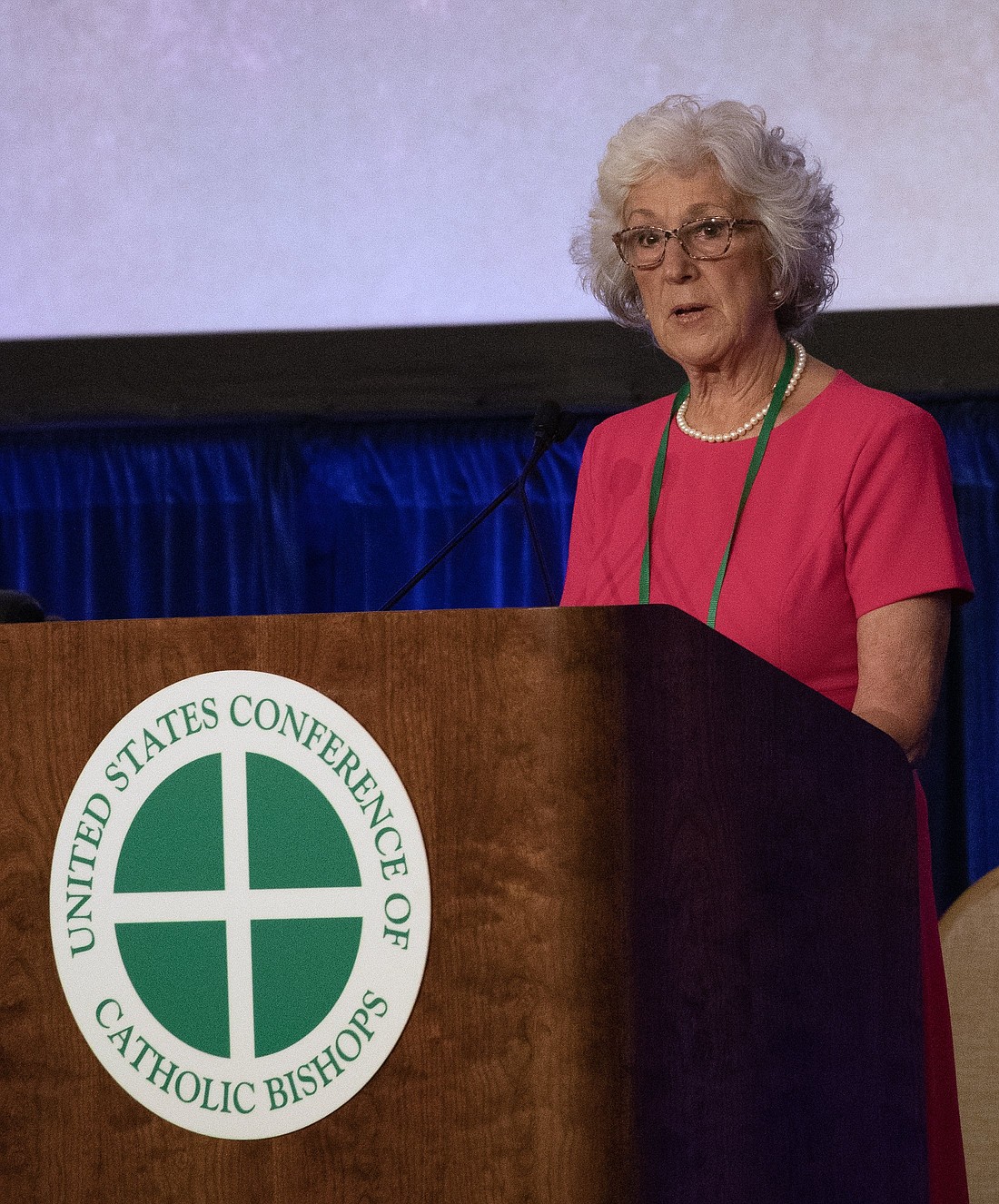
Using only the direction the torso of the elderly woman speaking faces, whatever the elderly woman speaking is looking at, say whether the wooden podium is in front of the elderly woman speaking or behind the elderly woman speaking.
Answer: in front

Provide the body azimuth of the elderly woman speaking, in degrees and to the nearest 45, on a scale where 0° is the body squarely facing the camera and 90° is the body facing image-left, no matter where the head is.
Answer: approximately 45°
